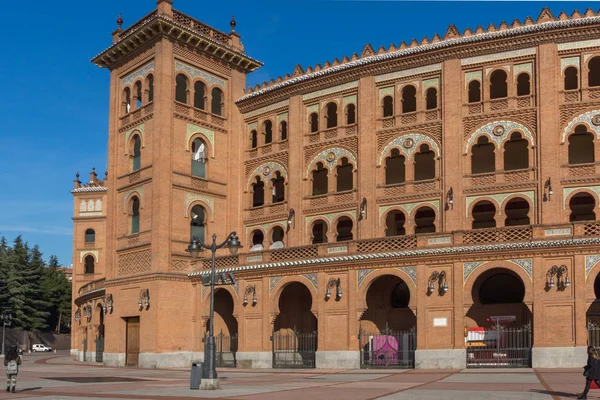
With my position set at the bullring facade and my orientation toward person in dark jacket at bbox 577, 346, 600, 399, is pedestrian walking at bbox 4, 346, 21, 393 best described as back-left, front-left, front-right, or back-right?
front-right

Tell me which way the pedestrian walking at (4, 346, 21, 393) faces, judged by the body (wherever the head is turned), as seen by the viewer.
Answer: away from the camera

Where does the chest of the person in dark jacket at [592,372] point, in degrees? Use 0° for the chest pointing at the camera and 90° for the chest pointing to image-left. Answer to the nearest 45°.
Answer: approximately 90°

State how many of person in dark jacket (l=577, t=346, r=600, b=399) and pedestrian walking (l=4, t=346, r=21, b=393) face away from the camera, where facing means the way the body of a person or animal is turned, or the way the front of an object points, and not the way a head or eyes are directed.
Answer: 1

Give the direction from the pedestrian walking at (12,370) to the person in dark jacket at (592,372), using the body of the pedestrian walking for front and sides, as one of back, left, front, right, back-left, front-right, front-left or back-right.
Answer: back-right

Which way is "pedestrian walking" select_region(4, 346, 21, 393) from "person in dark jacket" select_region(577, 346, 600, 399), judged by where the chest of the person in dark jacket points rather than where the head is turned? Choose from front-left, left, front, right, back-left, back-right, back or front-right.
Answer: front

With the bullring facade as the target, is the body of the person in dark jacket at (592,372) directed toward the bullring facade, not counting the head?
no

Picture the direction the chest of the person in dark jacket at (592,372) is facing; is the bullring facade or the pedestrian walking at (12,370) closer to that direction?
the pedestrian walking

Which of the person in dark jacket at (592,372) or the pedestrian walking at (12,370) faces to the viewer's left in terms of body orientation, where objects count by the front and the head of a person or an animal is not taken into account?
the person in dark jacket

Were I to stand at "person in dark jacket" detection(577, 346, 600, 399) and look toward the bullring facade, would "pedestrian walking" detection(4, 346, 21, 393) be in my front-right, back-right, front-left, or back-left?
front-left
